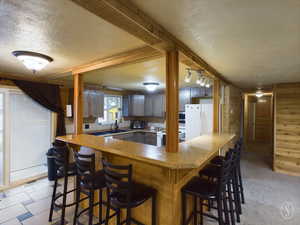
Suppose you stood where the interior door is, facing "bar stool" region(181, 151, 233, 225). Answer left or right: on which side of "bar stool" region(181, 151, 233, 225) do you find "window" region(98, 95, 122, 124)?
right

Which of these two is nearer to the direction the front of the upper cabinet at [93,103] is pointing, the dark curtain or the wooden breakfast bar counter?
the wooden breakfast bar counter

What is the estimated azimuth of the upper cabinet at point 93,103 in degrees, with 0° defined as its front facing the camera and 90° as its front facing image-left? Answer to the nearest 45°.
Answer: approximately 315°

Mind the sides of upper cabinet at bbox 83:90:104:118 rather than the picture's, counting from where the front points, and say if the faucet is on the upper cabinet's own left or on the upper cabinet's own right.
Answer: on the upper cabinet's own left

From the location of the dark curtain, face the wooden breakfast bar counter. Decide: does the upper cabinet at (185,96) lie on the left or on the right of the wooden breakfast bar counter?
left

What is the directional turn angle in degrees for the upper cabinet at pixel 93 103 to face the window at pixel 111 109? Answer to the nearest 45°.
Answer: approximately 90° to its left

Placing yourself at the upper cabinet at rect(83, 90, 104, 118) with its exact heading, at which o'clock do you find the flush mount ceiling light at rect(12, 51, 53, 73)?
The flush mount ceiling light is roughly at 2 o'clock from the upper cabinet.

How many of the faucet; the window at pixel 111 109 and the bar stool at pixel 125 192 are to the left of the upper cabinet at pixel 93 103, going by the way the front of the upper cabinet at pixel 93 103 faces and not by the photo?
2
